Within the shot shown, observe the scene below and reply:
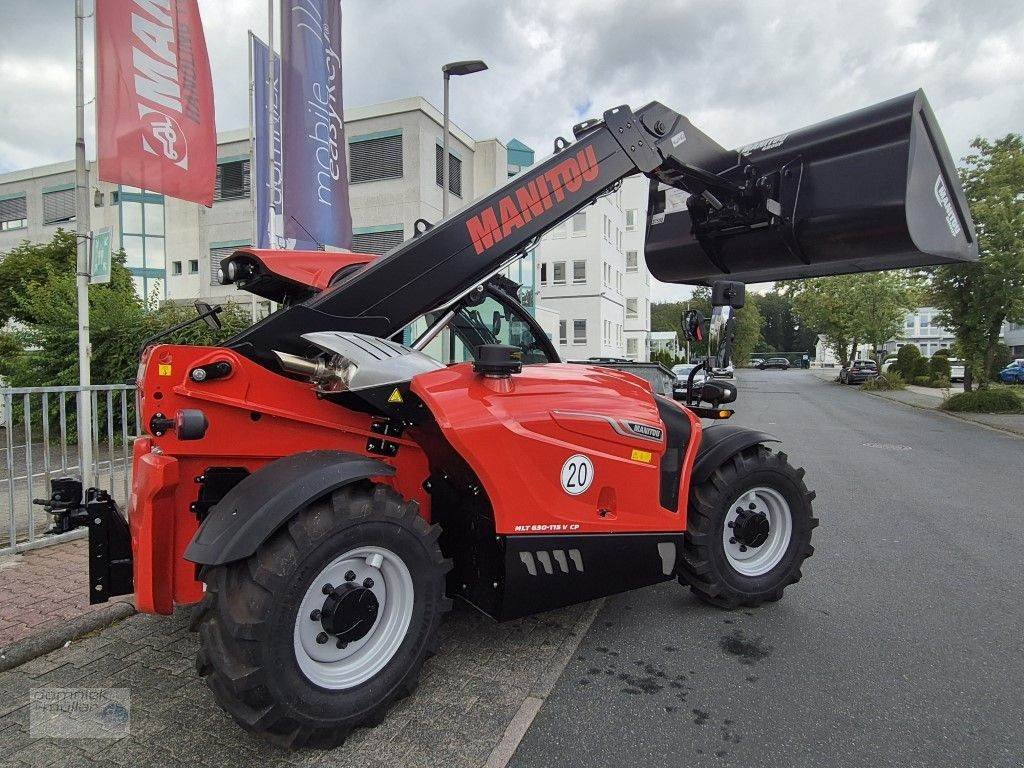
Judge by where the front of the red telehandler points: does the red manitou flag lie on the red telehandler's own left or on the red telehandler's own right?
on the red telehandler's own left

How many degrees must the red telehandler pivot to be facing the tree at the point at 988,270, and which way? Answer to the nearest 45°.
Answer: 0° — it already faces it

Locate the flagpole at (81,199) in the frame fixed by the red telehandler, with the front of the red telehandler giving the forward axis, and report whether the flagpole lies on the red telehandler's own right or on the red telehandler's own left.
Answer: on the red telehandler's own left

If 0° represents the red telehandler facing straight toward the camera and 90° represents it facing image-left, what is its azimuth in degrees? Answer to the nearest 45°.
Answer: approximately 225°

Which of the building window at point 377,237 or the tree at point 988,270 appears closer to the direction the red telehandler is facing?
the tree

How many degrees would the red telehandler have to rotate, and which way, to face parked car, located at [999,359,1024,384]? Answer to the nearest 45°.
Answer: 0° — it already faces it

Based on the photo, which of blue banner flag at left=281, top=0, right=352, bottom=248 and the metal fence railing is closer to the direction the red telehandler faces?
the blue banner flag

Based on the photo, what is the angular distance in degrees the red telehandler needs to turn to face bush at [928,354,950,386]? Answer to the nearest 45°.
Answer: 0° — it already faces it

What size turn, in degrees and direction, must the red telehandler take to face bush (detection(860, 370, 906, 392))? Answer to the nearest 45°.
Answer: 0° — it already faces it

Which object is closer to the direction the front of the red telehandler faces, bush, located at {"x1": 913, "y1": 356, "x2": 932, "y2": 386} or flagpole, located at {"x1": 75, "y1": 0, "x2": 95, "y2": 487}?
the bush

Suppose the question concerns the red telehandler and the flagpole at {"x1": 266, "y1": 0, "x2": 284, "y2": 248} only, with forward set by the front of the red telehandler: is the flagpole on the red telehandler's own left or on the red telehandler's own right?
on the red telehandler's own left

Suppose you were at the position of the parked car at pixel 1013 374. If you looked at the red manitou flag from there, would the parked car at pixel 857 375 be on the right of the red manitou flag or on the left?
right

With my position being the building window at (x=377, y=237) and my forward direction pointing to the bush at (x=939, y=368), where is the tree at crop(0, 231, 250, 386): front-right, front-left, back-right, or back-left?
back-right
